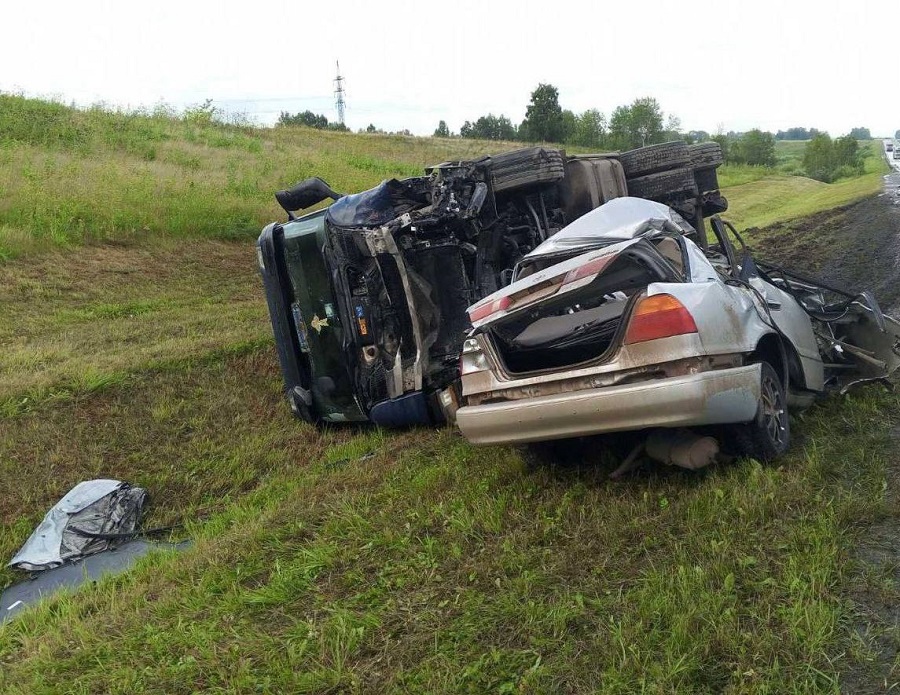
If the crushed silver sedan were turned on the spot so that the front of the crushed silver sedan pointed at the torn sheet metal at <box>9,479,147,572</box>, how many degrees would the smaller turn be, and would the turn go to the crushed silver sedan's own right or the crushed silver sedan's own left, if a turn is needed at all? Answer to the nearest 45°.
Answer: approximately 135° to the crushed silver sedan's own left

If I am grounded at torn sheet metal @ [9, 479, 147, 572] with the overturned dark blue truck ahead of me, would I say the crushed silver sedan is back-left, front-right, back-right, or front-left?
front-right

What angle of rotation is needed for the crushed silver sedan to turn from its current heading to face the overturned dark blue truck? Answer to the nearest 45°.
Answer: approximately 90° to its left

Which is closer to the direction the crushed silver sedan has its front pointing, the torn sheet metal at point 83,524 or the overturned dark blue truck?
the overturned dark blue truck

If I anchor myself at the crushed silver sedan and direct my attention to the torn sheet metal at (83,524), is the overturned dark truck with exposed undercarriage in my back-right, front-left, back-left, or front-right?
front-right

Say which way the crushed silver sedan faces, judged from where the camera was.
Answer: facing away from the viewer and to the right of the viewer

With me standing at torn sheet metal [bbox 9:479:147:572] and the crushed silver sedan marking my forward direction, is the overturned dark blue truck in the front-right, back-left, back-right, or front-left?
front-left
